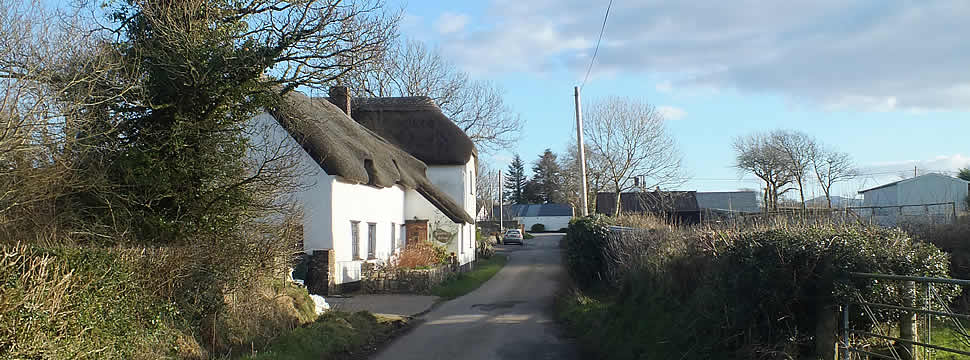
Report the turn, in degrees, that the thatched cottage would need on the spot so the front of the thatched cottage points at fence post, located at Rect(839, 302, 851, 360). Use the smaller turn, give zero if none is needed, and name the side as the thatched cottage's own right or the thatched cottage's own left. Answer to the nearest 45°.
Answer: approximately 45° to the thatched cottage's own right

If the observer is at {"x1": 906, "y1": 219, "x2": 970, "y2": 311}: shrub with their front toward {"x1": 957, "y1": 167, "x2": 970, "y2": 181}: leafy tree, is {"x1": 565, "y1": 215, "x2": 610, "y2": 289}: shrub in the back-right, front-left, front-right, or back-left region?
front-left

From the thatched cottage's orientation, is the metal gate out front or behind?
out front

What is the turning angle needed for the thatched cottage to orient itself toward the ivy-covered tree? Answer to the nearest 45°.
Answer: approximately 45° to its right

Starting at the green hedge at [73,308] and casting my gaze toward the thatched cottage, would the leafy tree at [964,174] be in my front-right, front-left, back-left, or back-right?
front-right

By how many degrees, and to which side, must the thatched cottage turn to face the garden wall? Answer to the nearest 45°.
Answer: approximately 45° to its right

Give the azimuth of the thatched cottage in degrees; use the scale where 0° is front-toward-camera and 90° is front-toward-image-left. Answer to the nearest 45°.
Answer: approximately 315°

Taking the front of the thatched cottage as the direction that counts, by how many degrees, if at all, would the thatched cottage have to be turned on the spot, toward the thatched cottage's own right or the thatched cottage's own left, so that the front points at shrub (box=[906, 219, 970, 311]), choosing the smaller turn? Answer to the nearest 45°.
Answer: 0° — it already faces it

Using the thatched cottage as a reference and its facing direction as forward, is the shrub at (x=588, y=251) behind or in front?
in front

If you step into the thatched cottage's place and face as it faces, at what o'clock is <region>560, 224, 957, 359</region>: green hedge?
The green hedge is roughly at 1 o'clock from the thatched cottage.

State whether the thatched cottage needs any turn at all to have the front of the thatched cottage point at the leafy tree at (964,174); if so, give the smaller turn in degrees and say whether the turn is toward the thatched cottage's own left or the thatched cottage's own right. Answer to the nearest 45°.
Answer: approximately 45° to the thatched cottage's own left

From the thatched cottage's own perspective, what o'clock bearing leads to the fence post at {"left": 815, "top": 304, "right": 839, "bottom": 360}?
The fence post is roughly at 1 o'clock from the thatched cottage.
